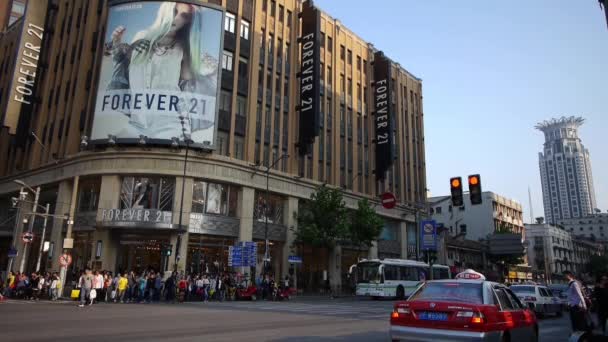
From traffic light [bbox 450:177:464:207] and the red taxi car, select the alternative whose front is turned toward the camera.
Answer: the traffic light

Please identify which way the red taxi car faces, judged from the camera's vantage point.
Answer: facing away from the viewer and to the right of the viewer

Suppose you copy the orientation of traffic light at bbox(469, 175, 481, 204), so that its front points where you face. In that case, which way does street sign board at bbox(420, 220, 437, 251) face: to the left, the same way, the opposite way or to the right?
the same way

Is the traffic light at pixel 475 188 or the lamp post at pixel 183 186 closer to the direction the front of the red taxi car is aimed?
the traffic light

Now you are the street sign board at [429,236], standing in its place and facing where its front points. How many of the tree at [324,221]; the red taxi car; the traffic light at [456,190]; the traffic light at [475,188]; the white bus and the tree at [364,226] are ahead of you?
3

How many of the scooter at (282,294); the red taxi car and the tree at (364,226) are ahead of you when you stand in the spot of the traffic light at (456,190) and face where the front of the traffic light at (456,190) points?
1

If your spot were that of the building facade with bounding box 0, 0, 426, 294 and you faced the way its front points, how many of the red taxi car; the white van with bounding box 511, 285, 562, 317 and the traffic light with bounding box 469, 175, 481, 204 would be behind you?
0

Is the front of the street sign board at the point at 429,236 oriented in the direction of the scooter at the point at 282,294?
no

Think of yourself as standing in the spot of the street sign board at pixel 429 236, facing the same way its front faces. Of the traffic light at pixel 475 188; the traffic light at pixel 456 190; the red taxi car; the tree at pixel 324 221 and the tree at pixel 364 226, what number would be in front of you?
3

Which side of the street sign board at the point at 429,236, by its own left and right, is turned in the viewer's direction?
front

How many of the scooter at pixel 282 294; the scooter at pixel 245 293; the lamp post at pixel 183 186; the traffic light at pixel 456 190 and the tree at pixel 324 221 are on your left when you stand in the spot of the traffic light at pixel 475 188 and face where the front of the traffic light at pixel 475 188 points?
0

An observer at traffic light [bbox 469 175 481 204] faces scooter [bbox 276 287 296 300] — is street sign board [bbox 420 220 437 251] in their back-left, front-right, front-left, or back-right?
front-right

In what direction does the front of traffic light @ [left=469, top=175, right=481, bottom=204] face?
toward the camera

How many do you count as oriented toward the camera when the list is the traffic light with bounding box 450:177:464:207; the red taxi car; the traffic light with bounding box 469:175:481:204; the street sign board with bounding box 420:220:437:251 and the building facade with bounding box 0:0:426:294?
4
